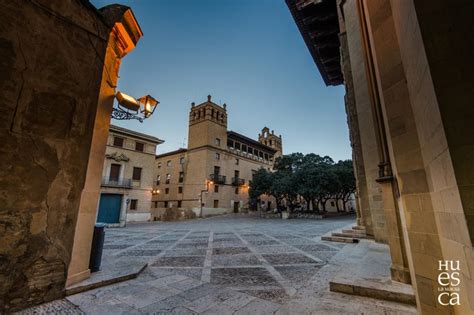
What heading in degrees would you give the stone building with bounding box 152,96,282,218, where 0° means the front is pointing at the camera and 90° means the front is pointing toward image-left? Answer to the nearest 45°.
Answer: approximately 315°

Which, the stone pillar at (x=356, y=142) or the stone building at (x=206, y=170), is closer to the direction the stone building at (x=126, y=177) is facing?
the stone pillar

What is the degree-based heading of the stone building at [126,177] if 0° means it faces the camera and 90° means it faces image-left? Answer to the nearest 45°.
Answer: approximately 315°

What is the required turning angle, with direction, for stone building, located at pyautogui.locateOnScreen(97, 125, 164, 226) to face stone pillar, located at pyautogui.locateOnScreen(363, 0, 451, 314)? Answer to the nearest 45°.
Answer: approximately 45° to its right

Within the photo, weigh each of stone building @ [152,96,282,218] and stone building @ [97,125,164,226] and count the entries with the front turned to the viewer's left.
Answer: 0

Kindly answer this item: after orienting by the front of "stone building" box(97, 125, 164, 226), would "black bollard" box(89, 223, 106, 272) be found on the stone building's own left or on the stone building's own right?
on the stone building's own right

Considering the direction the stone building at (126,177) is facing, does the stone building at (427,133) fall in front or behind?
in front

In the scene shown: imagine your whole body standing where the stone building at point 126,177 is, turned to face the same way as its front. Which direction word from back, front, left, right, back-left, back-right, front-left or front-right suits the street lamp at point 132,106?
front-right
